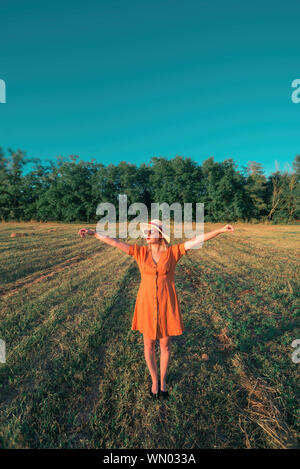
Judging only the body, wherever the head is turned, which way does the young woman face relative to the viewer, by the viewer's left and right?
facing the viewer
